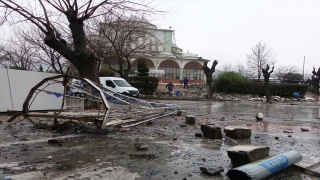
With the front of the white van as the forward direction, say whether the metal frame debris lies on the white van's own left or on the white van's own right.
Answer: on the white van's own right

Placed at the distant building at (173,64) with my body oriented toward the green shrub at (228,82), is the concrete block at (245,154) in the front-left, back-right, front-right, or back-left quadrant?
front-right

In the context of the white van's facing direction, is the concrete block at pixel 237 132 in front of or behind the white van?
in front

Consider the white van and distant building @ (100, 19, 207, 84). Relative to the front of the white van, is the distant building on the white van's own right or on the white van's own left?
on the white van's own left

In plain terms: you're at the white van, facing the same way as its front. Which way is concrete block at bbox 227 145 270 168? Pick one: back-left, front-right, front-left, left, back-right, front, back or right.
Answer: front-right

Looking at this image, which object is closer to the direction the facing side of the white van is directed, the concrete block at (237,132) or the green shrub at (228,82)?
the concrete block

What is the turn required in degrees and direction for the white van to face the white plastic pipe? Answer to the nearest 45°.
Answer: approximately 45° to its right

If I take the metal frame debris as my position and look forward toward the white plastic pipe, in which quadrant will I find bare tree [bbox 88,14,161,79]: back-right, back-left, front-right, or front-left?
back-left

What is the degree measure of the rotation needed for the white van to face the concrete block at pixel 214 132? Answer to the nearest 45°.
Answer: approximately 45° to its right

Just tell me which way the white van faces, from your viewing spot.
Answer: facing the viewer and to the right of the viewer
